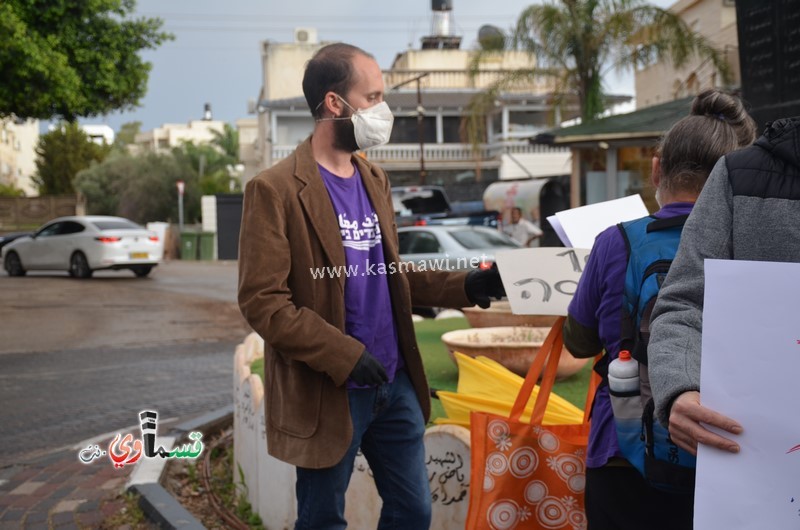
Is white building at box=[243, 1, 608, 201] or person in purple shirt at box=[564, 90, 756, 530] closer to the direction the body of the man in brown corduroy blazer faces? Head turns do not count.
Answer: the person in purple shirt

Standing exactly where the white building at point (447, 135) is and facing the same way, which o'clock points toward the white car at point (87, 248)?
The white car is roughly at 1 o'clock from the white building.

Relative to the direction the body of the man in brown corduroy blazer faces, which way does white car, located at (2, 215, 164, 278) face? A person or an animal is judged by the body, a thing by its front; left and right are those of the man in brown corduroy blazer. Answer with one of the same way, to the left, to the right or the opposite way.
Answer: the opposite way

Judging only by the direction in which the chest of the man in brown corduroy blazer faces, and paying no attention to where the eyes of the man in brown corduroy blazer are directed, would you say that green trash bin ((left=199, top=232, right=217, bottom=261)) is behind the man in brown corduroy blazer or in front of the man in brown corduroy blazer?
behind

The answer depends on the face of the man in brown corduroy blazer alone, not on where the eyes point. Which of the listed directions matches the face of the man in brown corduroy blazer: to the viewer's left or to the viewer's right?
to the viewer's right

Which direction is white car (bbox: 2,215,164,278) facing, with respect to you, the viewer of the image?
facing away from the viewer and to the left of the viewer

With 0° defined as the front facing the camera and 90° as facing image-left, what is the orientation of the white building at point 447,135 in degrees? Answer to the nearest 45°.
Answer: approximately 0°

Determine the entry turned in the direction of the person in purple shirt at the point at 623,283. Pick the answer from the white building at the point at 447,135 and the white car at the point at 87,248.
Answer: the white building

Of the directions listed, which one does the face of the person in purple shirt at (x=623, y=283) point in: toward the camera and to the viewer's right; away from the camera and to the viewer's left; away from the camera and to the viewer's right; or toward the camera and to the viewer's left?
away from the camera and to the viewer's left

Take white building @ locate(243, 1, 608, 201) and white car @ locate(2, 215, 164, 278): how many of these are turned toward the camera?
1
